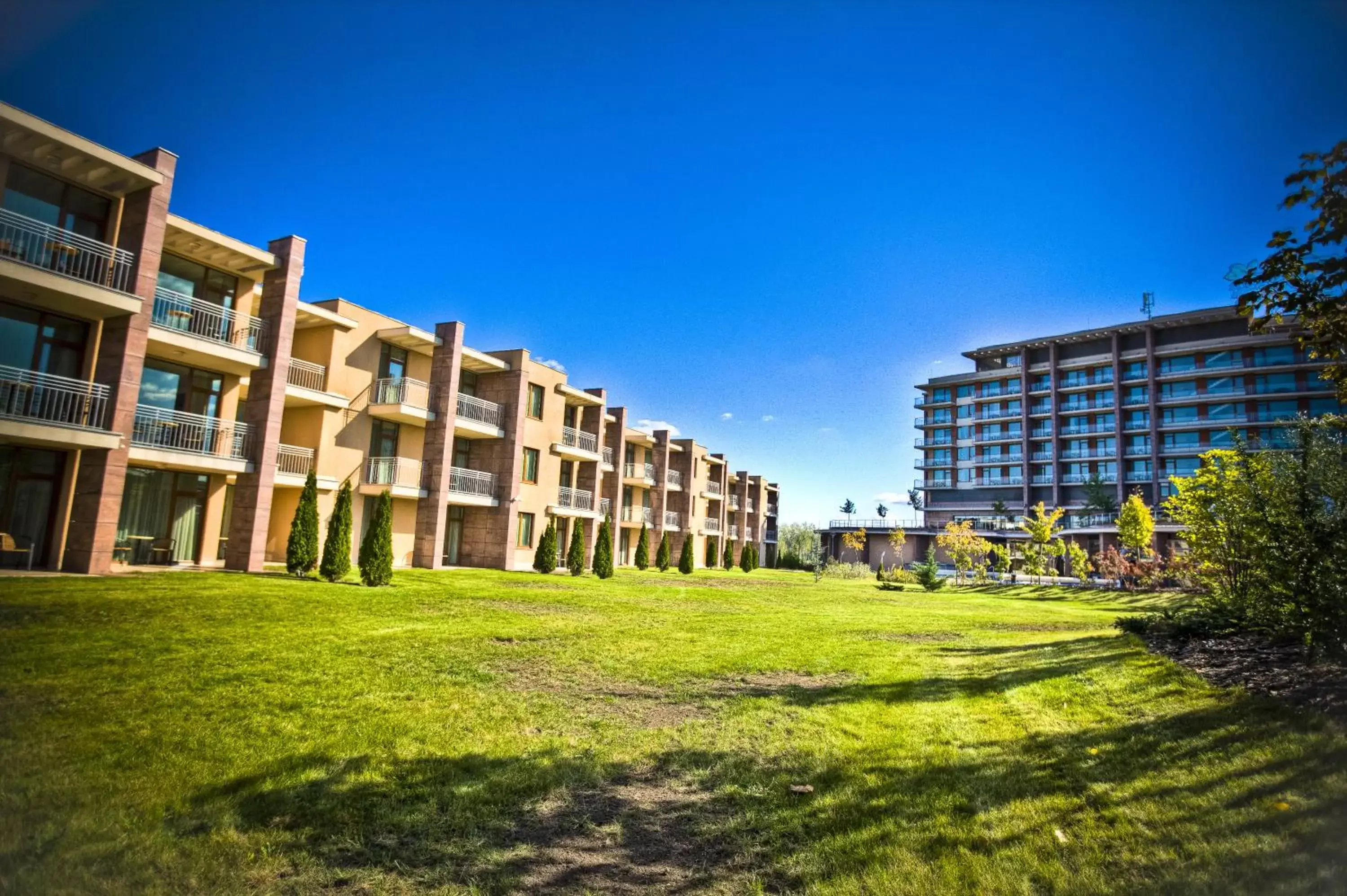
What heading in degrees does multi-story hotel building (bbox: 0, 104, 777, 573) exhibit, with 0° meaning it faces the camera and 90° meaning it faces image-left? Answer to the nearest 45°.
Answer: approximately 315°

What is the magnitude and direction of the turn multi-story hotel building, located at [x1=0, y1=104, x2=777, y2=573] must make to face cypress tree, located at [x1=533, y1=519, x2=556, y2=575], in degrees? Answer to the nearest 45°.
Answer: approximately 90° to its left

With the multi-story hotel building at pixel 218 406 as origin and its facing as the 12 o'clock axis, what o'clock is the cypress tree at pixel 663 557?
The cypress tree is roughly at 9 o'clock from the multi-story hotel building.

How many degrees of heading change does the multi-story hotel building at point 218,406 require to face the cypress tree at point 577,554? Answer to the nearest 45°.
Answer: approximately 90° to its left

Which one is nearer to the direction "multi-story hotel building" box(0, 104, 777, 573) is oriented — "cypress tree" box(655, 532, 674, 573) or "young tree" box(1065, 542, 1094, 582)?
the young tree

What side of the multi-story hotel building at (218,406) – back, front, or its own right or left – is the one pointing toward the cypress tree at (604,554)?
left

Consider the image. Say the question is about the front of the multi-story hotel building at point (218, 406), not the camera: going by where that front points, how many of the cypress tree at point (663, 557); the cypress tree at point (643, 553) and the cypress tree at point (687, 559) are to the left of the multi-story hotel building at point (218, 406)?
3

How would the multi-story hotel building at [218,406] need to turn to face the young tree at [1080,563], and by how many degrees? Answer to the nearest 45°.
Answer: approximately 45° to its left

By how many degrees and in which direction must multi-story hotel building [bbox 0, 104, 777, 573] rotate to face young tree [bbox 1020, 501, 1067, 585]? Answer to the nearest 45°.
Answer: approximately 45° to its left

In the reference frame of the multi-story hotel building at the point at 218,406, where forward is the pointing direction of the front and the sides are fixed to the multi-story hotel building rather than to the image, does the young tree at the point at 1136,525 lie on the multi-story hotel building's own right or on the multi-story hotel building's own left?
on the multi-story hotel building's own left
